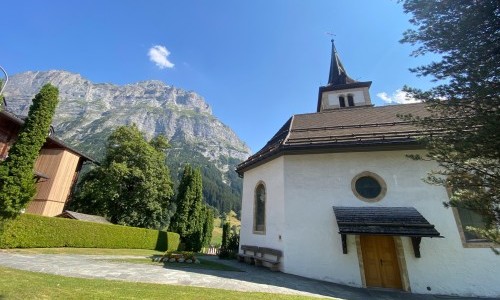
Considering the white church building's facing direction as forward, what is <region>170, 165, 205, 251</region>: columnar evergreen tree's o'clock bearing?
The columnar evergreen tree is roughly at 4 o'clock from the white church building.

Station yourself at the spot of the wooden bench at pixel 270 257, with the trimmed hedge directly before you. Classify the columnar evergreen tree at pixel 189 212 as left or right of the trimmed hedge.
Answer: right

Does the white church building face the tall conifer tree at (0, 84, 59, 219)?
no

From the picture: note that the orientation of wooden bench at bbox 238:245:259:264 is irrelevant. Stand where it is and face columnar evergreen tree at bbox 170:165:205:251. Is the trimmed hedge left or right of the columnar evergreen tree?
left

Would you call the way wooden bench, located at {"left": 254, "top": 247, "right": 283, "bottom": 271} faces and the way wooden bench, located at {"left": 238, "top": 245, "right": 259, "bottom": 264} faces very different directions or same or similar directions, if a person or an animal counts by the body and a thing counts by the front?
same or similar directions

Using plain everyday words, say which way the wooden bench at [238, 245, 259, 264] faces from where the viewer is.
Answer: facing the viewer and to the left of the viewer

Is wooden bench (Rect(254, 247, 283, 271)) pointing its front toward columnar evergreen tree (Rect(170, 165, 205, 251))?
no

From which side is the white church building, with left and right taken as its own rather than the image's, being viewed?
front

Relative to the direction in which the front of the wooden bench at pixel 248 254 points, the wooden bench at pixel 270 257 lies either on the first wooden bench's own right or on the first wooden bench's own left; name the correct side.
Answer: on the first wooden bench's own left

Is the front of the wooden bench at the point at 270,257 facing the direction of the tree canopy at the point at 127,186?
no

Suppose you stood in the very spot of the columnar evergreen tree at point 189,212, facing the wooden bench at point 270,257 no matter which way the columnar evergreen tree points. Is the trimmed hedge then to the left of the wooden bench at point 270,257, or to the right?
right

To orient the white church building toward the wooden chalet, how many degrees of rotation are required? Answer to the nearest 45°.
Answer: approximately 90° to its right

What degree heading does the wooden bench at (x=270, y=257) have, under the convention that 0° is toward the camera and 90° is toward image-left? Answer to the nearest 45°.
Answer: approximately 45°
